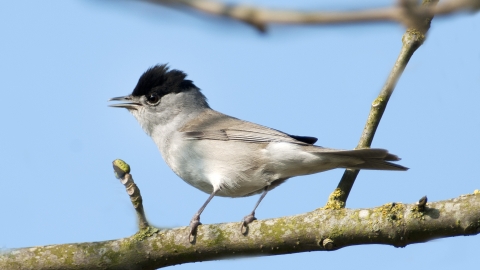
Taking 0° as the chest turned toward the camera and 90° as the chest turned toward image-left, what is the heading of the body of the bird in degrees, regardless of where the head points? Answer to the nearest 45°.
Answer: approximately 90°

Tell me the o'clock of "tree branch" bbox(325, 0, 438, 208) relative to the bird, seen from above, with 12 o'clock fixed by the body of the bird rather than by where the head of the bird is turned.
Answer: The tree branch is roughly at 7 o'clock from the bird.
